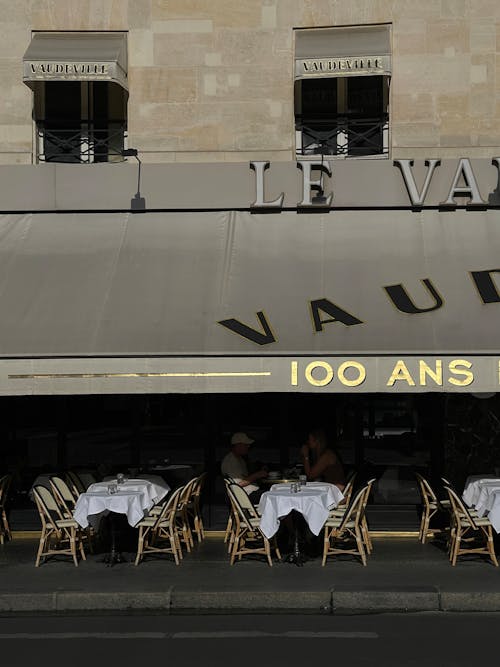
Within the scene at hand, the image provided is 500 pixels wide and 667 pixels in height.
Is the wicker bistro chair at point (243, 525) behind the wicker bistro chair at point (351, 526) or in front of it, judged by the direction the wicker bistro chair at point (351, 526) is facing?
in front

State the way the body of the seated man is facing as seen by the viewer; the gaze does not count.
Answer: to the viewer's right

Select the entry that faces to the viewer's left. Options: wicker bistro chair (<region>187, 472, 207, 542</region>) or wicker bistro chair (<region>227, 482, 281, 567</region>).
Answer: wicker bistro chair (<region>187, 472, 207, 542</region>)

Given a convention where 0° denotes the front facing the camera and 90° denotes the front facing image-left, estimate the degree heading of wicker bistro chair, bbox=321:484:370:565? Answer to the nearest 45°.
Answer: approximately 90°

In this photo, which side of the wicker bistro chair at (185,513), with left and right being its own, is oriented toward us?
left

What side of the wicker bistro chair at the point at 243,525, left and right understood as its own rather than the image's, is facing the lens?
right

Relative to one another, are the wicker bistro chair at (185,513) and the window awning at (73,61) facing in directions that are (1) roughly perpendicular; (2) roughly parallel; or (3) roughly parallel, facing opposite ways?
roughly perpendicular

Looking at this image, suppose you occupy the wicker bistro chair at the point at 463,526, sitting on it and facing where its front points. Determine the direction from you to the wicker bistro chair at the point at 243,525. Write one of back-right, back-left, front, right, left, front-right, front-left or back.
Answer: back

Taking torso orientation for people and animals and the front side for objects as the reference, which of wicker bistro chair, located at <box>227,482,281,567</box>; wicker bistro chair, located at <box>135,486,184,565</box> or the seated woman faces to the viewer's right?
wicker bistro chair, located at <box>227,482,281,567</box>

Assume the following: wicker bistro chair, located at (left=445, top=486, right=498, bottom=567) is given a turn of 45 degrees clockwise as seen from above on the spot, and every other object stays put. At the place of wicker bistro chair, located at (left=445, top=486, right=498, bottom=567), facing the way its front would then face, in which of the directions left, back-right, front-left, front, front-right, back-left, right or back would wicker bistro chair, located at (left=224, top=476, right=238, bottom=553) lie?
back-right

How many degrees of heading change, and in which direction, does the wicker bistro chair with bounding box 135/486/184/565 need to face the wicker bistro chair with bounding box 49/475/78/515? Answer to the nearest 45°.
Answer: approximately 45° to its right

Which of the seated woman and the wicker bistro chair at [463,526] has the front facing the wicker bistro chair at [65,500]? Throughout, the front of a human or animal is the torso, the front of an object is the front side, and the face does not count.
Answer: the seated woman

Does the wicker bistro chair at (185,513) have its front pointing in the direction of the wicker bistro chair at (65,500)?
yes

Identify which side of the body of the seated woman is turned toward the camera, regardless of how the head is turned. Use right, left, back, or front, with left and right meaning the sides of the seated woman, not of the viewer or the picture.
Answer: left

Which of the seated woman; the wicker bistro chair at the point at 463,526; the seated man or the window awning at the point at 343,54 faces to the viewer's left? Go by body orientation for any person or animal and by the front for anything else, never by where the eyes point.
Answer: the seated woman
